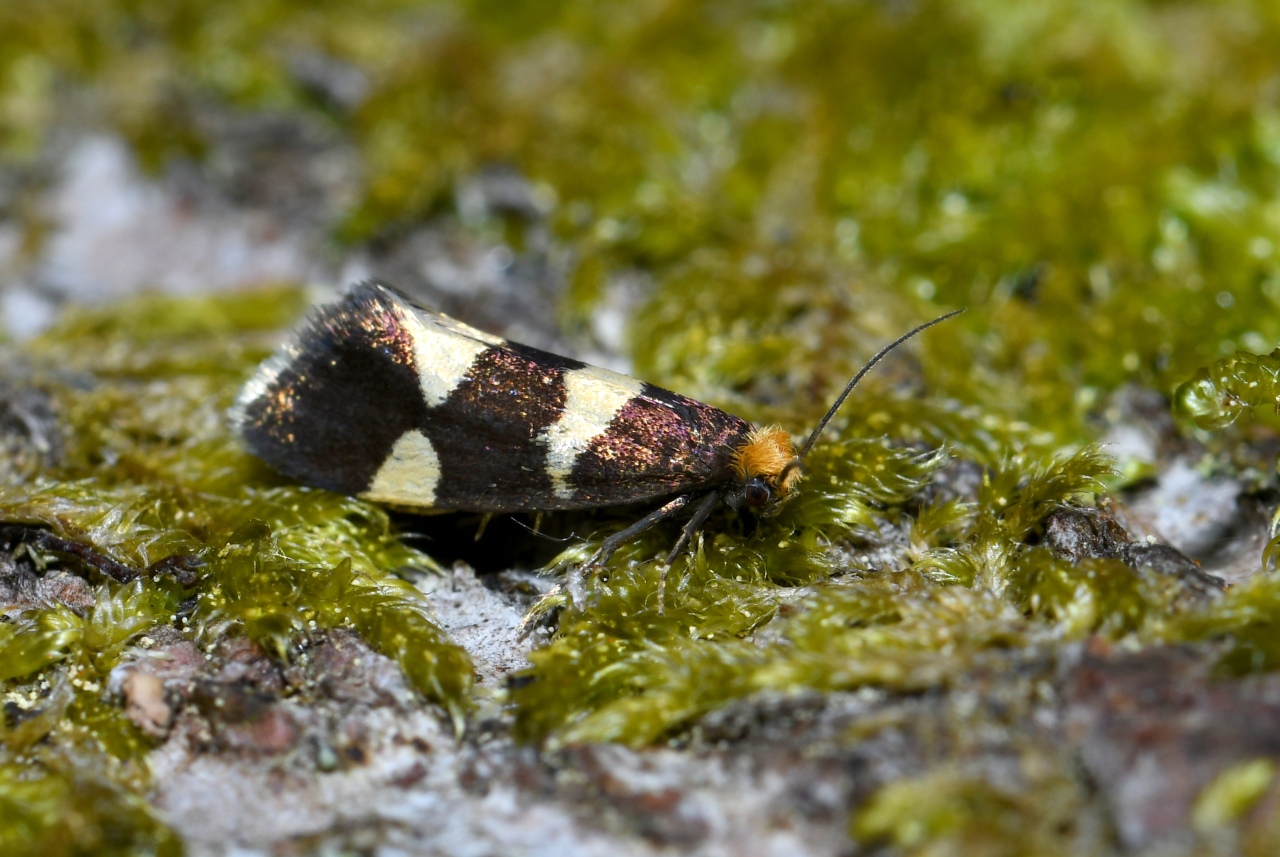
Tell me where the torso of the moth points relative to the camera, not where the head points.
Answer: to the viewer's right
